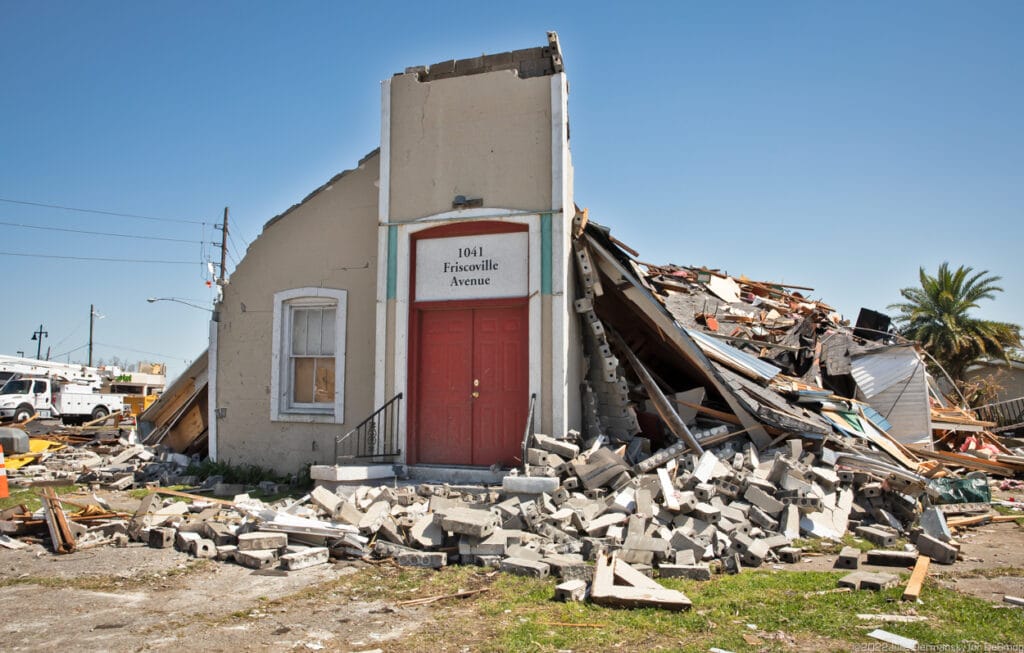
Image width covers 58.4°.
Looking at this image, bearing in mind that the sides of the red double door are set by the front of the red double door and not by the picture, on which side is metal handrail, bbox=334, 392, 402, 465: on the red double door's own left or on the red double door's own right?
on the red double door's own right

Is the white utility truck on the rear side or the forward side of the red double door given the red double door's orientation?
on the rear side

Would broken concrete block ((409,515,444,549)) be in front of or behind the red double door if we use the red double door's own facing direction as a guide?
in front

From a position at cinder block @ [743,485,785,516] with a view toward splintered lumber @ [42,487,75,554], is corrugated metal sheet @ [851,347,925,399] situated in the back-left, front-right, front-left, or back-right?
back-right

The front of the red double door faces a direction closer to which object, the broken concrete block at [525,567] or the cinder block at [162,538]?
the broken concrete block

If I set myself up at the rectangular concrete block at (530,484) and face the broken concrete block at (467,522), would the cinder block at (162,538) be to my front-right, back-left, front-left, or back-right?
front-right

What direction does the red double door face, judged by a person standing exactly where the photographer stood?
facing the viewer

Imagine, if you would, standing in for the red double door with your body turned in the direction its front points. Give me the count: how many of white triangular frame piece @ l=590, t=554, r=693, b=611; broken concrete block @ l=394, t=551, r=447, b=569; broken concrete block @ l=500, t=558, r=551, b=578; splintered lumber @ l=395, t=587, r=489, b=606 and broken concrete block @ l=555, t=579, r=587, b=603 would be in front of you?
5

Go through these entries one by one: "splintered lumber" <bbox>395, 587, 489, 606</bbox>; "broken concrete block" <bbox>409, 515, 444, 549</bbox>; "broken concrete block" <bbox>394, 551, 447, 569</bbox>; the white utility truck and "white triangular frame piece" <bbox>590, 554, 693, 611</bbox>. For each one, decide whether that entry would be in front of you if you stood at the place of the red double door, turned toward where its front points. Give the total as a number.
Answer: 4

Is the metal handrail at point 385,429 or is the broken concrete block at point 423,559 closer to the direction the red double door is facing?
the broken concrete block

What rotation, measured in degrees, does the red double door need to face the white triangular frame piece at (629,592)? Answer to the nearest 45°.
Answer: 0° — it already faces it

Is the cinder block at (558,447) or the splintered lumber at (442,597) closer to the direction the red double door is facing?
the splintered lumber

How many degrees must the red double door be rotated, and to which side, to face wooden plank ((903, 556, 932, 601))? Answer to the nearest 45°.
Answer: approximately 45° to its left

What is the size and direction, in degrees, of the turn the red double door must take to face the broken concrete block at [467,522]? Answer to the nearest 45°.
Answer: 0° — it already faces it

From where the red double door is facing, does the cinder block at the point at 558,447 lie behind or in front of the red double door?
in front

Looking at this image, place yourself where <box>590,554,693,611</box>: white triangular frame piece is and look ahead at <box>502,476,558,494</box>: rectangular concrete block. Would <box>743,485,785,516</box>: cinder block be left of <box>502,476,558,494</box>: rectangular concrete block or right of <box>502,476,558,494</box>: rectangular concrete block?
right

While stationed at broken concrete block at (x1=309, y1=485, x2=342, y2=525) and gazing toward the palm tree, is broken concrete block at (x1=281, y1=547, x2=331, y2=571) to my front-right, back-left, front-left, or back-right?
back-right

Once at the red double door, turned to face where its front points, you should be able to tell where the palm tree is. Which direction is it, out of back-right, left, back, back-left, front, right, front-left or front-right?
back-left

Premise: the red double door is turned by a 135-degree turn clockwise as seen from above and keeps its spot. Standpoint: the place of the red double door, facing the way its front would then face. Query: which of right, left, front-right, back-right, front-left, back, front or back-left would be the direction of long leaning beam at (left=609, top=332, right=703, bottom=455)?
back-right

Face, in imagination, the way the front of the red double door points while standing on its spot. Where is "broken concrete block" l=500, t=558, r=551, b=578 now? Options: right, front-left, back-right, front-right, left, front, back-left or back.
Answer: front

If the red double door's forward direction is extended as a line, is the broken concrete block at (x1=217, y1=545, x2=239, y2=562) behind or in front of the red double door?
in front

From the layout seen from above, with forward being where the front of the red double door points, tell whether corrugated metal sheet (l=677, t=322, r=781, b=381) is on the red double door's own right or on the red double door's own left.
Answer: on the red double door's own left
